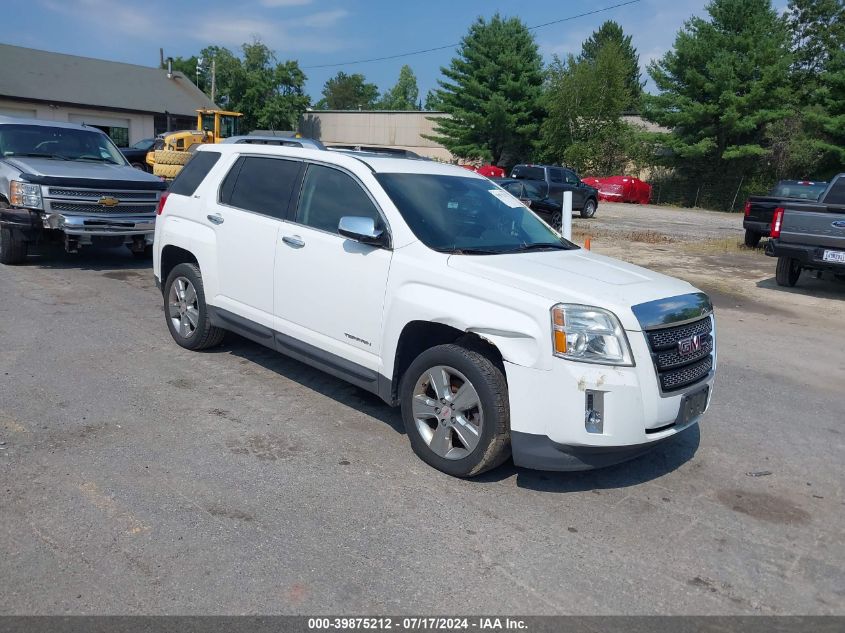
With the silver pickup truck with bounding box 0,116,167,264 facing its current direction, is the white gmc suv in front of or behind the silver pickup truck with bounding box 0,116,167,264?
in front

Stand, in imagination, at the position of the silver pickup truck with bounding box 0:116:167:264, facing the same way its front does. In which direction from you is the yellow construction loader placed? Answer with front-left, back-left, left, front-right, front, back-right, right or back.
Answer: back-left

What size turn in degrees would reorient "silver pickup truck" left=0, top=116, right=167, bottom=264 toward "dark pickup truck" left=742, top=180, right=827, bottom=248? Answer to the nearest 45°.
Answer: approximately 45° to its left

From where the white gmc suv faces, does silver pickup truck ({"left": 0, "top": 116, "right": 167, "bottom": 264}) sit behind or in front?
behind

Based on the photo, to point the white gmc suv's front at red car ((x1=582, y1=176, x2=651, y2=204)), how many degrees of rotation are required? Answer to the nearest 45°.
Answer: approximately 135° to its left

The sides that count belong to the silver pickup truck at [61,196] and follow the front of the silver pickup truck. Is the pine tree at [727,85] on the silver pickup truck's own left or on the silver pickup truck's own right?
on the silver pickup truck's own left

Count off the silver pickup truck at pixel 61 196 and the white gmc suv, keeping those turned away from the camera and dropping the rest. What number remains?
0

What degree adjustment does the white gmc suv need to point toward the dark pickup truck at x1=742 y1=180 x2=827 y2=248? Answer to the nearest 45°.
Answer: approximately 90° to its left

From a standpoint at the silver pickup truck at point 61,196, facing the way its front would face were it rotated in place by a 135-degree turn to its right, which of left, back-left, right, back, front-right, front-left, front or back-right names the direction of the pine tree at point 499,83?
back-right

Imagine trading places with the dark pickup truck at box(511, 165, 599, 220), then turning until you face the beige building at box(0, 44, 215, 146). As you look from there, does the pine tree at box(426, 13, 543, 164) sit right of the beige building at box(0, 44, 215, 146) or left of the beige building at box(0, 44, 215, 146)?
right

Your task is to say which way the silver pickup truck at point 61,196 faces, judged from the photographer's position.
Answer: facing the viewer and to the right of the viewer

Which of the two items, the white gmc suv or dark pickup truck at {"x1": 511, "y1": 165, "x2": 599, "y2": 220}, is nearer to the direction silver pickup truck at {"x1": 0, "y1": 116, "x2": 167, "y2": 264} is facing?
the white gmc suv

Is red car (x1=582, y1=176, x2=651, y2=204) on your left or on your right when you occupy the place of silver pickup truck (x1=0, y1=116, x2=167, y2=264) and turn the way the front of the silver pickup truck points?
on your left
